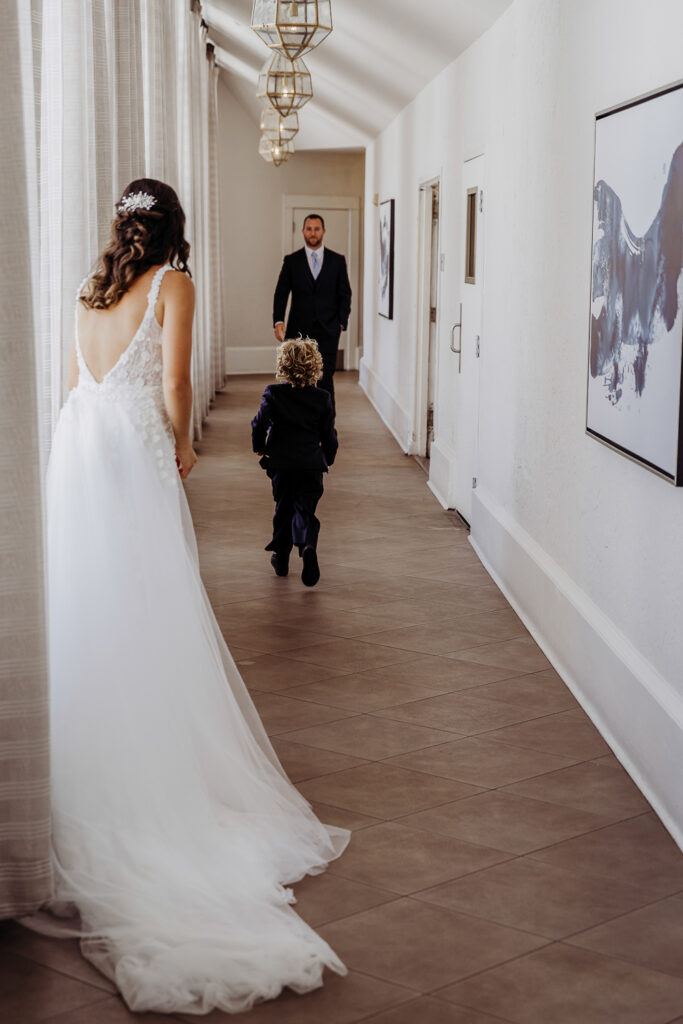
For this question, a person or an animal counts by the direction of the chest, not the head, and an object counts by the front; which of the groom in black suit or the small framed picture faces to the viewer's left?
the small framed picture

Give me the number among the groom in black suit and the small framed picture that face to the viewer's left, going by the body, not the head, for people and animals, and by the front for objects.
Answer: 1

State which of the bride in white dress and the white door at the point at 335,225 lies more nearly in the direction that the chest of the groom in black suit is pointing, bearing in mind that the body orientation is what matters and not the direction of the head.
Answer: the bride in white dress

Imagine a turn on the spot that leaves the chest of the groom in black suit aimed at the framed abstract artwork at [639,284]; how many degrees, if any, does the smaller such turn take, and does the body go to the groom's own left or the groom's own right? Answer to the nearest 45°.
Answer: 0° — they already face it

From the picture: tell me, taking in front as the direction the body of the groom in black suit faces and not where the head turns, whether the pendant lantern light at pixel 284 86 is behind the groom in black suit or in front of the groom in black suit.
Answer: in front

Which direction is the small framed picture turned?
to the viewer's left

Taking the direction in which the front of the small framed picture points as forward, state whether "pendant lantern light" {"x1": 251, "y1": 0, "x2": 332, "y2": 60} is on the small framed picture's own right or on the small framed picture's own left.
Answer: on the small framed picture's own left

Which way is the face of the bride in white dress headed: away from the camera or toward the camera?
away from the camera

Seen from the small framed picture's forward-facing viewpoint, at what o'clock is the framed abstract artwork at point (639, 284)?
The framed abstract artwork is roughly at 9 o'clock from the small framed picture.

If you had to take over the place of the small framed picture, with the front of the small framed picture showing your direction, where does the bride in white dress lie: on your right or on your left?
on your left

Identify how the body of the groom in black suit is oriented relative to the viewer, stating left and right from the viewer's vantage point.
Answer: facing the viewer

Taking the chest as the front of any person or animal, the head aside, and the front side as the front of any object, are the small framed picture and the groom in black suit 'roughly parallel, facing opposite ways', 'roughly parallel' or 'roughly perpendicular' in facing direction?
roughly perpendicular
